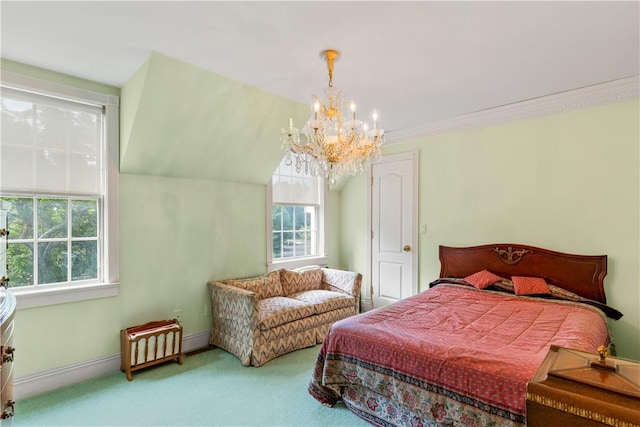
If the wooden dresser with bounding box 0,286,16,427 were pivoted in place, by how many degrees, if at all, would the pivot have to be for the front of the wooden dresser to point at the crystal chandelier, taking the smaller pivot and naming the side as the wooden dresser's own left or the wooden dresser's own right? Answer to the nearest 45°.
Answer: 0° — it already faces it

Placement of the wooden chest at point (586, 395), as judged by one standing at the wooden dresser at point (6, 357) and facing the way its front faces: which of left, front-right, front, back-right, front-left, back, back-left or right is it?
front-right

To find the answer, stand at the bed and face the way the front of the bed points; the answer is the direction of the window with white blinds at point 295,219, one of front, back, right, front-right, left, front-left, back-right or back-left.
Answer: right

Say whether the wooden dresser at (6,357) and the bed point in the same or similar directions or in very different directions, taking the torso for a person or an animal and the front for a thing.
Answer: very different directions

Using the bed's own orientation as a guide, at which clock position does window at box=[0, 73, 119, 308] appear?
The window is roughly at 1 o'clock from the bed.

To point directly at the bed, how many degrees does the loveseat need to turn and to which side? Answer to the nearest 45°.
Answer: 0° — it already faces it

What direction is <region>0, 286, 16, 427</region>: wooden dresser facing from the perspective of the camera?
to the viewer's right

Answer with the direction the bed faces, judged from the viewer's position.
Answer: facing the viewer and to the left of the viewer

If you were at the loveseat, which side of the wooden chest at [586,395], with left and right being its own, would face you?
right

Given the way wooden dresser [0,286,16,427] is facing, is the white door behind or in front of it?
in front

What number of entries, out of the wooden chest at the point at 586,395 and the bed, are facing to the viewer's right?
0
